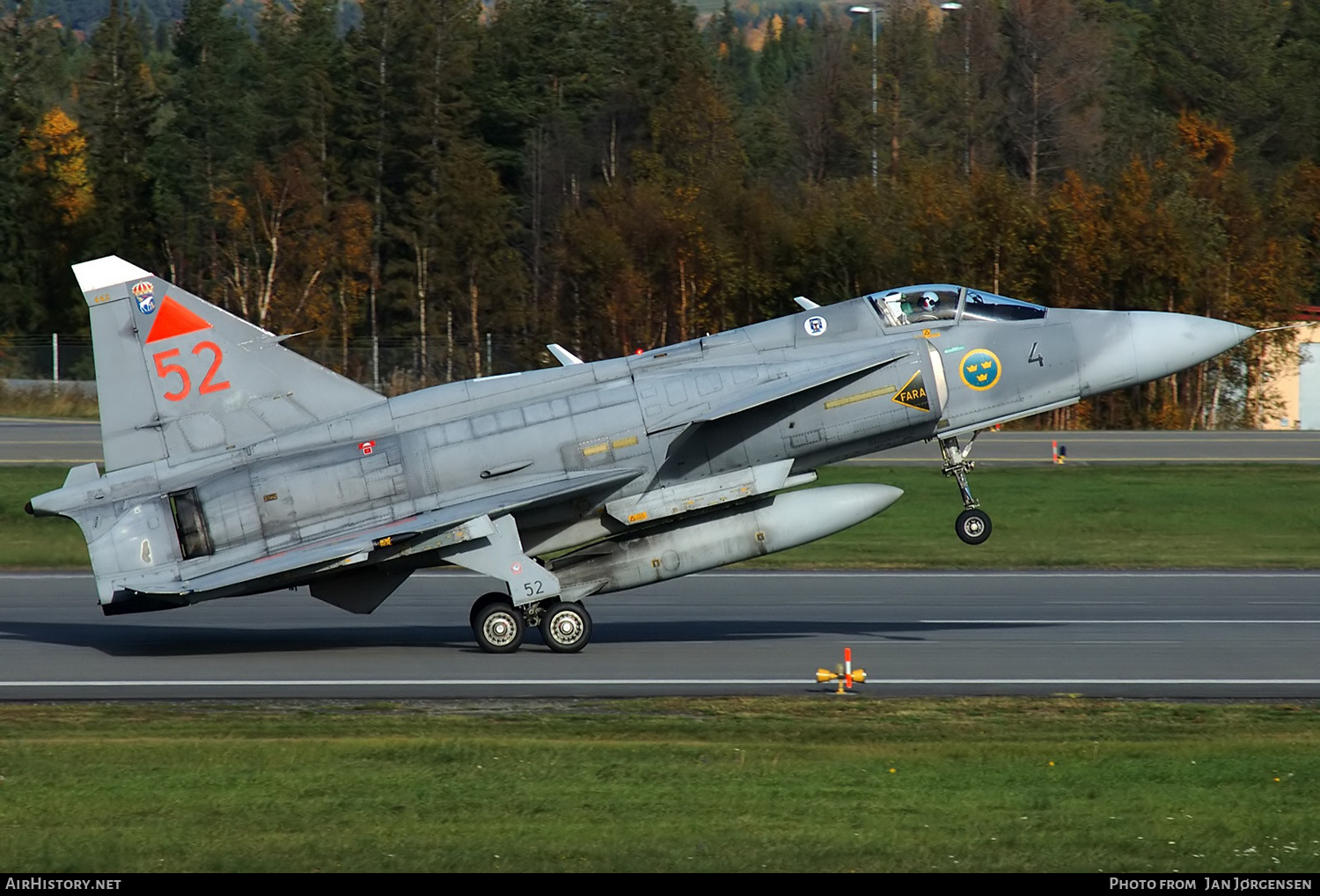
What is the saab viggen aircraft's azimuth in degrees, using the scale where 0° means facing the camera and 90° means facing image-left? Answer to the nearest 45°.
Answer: approximately 270°

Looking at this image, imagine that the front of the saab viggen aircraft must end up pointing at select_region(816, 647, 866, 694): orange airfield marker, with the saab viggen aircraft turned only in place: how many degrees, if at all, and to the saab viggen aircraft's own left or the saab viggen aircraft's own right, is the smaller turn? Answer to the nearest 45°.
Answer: approximately 45° to the saab viggen aircraft's own right
